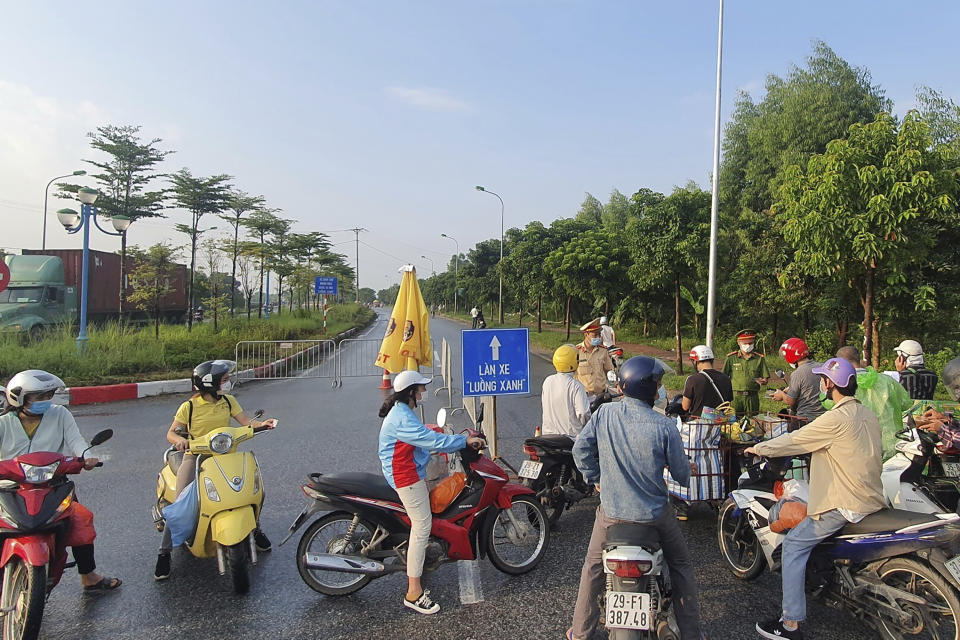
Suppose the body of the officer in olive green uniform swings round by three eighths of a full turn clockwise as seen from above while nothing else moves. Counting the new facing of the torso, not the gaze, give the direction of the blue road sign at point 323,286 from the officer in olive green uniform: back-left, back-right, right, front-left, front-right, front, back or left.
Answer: front

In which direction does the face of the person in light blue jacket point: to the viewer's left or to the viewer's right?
to the viewer's right

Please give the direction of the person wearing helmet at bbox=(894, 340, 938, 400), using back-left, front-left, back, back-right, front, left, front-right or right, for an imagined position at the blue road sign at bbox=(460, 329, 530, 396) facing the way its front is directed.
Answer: left

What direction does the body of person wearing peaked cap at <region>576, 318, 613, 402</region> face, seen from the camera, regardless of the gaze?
toward the camera

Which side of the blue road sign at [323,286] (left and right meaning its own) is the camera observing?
front

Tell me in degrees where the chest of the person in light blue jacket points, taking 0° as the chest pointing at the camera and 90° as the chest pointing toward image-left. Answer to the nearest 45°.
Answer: approximately 270°

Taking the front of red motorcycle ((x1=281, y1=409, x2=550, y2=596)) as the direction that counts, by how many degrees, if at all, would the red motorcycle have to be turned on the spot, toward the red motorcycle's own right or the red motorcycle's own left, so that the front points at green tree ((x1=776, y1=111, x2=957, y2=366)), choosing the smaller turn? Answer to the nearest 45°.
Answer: approximately 45° to the red motorcycle's own left

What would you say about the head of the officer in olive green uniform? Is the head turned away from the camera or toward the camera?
toward the camera

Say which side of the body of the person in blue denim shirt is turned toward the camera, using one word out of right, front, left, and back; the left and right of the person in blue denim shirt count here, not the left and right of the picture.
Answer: back

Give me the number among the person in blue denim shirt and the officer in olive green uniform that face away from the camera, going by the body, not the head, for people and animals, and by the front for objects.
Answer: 1

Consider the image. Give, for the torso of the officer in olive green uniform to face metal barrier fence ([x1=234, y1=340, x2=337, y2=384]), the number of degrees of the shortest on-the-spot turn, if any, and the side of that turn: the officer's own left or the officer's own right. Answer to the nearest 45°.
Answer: approximately 135° to the officer's own right

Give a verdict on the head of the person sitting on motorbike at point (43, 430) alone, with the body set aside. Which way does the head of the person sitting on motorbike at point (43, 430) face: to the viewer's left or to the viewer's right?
to the viewer's right

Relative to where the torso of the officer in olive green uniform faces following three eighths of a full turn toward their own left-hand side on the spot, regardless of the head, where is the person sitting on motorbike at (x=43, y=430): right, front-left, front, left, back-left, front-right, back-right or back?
back

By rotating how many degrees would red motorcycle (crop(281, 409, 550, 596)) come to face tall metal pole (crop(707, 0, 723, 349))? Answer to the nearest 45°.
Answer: approximately 45° to its left

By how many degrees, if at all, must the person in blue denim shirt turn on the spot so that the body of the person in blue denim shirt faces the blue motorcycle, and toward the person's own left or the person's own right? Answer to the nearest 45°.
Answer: approximately 90° to the person's own right

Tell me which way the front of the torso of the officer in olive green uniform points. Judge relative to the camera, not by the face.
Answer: toward the camera
